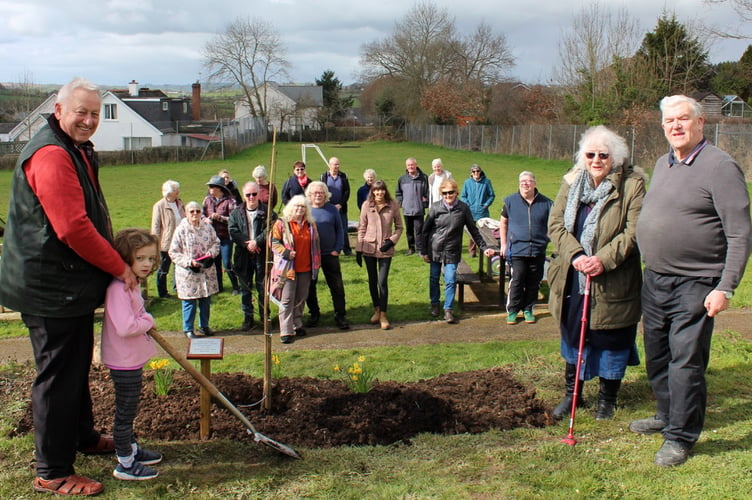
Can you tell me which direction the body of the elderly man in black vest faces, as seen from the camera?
to the viewer's right

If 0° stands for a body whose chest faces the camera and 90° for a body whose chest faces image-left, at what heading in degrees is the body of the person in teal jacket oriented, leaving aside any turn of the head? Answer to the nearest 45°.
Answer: approximately 0°

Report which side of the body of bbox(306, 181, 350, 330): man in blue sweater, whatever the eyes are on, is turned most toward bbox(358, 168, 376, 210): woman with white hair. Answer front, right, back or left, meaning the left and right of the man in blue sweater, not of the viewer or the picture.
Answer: back

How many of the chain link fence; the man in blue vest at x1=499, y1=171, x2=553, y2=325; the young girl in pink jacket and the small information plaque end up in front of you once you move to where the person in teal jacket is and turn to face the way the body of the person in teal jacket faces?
3

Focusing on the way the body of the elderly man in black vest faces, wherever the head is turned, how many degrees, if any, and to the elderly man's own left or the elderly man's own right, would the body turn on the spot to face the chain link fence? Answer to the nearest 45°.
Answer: approximately 45° to the elderly man's own left

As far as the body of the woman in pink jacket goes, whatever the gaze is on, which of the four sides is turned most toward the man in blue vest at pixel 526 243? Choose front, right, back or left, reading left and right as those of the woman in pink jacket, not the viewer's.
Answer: left

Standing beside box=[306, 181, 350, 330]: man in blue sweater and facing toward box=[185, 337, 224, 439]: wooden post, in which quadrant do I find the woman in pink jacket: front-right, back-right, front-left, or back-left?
back-left
